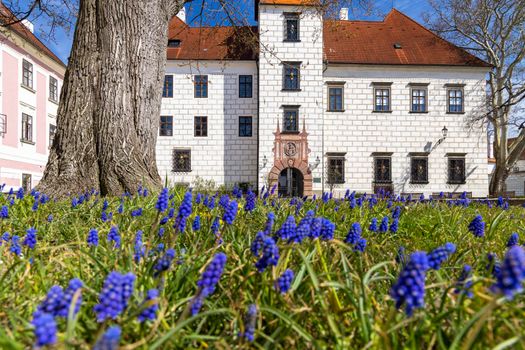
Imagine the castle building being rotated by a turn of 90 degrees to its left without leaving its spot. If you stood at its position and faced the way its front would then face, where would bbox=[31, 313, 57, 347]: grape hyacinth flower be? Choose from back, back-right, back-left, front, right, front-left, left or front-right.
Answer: right

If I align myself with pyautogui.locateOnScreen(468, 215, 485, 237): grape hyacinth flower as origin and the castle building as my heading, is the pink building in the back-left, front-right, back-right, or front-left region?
front-left

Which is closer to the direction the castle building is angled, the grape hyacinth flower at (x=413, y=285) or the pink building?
the grape hyacinth flower

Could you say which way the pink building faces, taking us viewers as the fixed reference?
facing the viewer and to the right of the viewer

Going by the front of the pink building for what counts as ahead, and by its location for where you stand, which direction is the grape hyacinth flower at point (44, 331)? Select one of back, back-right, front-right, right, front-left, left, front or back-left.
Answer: front-right

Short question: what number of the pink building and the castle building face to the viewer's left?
0

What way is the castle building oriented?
toward the camera

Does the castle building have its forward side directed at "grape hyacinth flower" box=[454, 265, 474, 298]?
yes

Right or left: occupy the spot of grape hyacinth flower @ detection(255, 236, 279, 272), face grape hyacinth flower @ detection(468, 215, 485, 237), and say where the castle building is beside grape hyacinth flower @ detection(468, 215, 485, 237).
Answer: left

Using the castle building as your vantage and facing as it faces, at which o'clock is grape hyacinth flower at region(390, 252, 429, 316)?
The grape hyacinth flower is roughly at 12 o'clock from the castle building.

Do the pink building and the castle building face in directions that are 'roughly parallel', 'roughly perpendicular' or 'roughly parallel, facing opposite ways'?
roughly perpendicular

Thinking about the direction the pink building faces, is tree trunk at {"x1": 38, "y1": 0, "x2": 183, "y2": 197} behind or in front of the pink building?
in front

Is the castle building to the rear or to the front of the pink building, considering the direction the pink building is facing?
to the front

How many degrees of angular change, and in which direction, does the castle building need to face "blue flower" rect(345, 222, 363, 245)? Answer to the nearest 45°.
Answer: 0° — it already faces it
